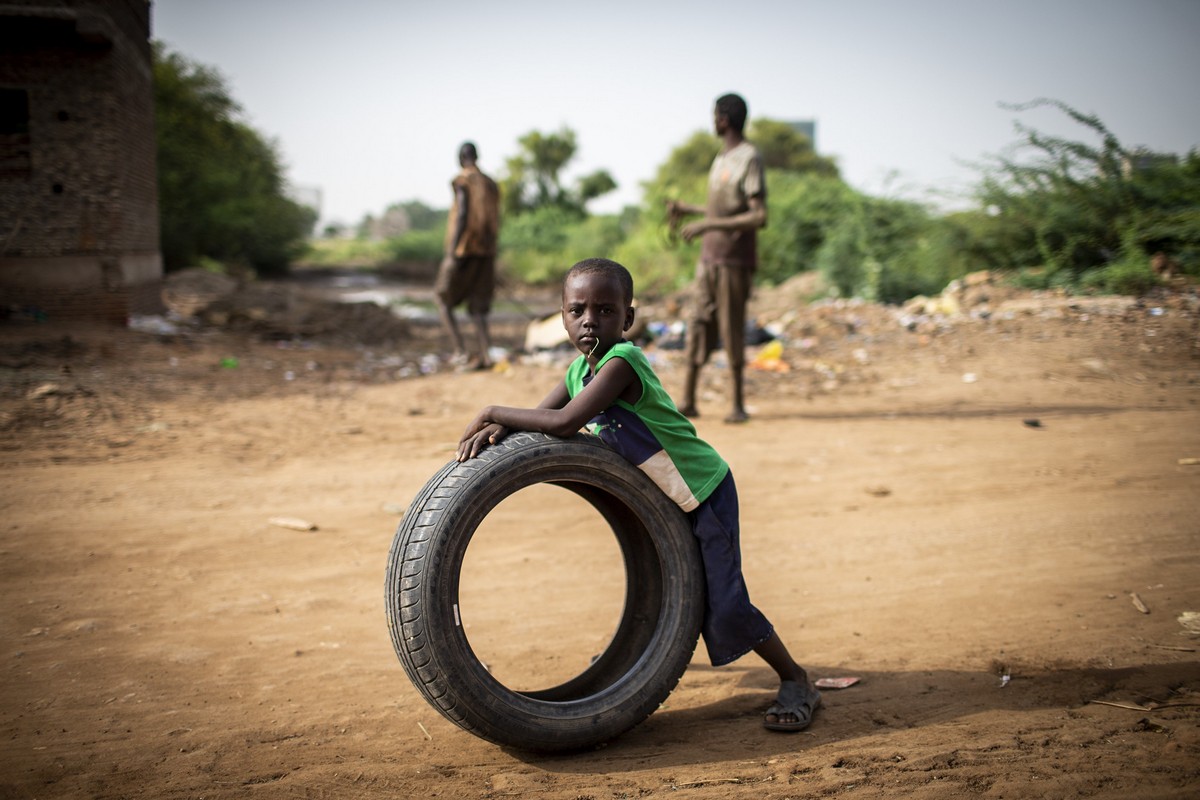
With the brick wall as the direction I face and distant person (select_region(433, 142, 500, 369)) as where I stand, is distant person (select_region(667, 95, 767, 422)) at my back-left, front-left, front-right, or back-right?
back-left

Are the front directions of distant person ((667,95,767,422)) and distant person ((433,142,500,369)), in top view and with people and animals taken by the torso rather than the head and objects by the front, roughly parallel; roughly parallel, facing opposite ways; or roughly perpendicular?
roughly perpendicular

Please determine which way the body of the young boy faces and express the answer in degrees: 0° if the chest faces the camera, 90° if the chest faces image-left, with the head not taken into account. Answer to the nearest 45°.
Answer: approximately 45°

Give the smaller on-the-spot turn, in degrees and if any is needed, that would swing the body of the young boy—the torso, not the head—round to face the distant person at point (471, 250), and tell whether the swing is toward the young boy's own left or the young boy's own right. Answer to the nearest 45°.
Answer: approximately 135° to the young boy's own right

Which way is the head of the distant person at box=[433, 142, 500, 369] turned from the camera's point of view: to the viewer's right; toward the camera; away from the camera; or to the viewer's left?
away from the camera

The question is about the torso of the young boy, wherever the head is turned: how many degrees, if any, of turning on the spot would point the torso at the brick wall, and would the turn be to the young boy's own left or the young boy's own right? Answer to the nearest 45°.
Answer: approximately 90° to the young boy's own right

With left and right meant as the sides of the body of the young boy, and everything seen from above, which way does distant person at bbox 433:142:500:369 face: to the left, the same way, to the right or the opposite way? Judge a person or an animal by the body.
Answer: to the right

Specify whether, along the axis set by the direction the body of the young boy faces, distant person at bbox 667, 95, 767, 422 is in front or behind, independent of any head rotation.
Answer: behind

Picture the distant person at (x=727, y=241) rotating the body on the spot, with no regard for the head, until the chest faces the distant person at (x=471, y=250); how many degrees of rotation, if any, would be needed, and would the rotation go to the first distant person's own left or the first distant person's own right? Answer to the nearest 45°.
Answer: approximately 90° to the first distant person's own right

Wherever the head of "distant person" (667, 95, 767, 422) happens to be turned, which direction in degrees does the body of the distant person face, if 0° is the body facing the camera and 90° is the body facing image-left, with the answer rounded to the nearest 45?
approximately 45°
